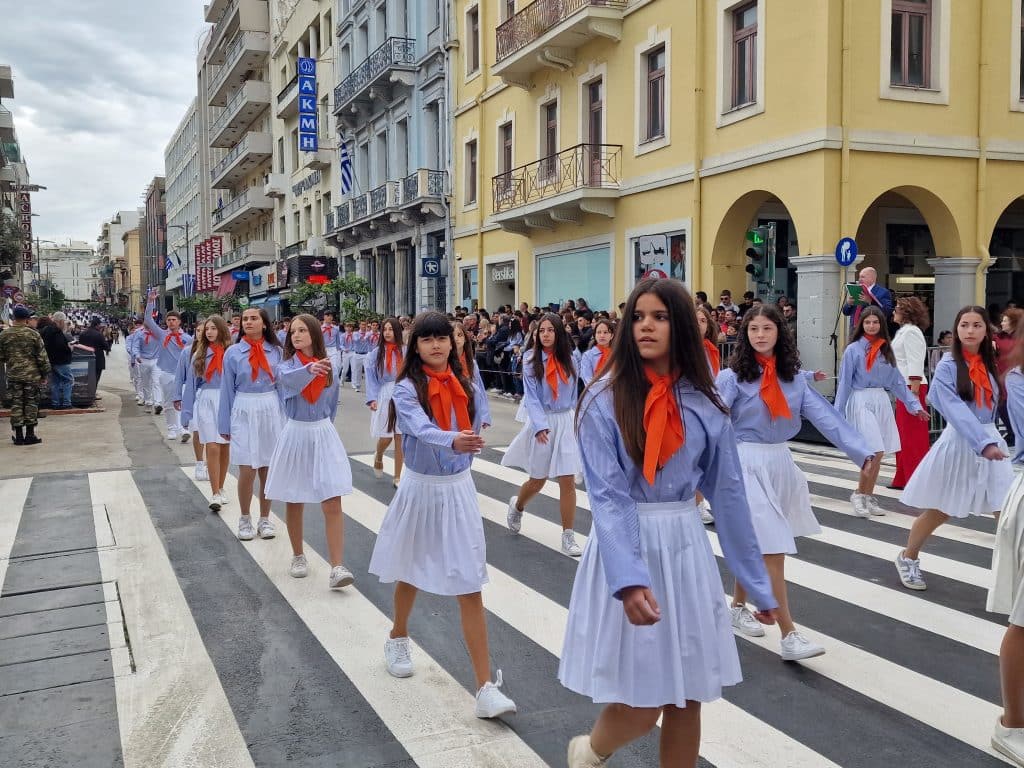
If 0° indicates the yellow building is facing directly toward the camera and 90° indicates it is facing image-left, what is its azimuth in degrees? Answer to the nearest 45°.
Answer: approximately 45°

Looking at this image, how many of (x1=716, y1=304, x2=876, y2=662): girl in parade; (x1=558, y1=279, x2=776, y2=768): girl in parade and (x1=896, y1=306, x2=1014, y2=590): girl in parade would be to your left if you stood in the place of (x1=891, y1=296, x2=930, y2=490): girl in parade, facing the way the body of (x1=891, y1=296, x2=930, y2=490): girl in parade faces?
3

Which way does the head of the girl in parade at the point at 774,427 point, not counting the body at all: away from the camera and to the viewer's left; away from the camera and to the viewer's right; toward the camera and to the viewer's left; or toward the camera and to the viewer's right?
toward the camera and to the viewer's left

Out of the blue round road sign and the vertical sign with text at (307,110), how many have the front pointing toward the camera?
2

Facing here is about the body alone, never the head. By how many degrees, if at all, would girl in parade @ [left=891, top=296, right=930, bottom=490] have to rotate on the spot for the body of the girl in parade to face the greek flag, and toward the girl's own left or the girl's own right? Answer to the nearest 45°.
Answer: approximately 45° to the girl's own right
